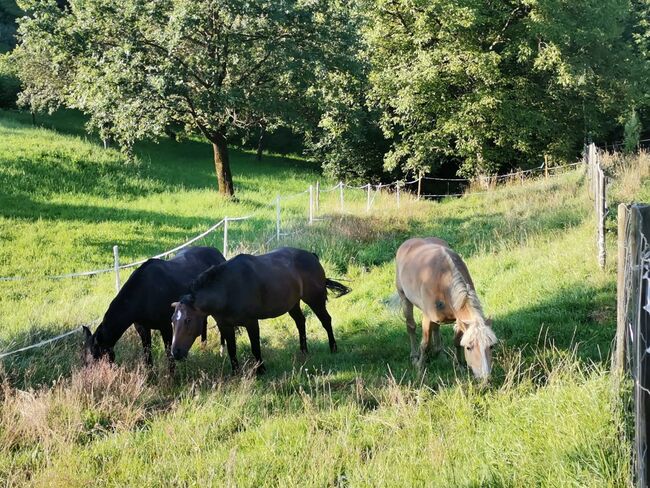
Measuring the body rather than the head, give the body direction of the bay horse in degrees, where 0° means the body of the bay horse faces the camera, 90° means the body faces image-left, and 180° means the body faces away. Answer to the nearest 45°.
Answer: approximately 45°

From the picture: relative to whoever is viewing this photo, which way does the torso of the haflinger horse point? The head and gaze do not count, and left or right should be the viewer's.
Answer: facing the viewer and to the right of the viewer

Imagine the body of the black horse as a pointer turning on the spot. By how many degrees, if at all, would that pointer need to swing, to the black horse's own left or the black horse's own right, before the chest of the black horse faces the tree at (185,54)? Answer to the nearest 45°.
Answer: approximately 135° to the black horse's own right

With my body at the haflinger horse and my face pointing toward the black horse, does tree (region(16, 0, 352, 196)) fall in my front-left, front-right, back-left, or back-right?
front-right

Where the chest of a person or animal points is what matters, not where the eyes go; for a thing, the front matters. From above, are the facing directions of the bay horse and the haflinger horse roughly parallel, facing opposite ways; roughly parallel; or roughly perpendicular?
roughly perpendicular

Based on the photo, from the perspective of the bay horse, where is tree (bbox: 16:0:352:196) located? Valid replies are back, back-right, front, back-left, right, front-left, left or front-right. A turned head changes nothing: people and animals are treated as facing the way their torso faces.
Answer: back-right

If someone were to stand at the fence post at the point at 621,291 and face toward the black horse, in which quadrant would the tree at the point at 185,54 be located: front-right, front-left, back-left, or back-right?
front-right

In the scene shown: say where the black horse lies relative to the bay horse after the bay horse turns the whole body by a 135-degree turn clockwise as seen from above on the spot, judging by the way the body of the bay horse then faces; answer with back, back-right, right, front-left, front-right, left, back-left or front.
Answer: left

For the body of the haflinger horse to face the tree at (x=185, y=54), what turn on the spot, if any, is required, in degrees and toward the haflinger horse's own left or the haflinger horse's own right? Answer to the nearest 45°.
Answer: approximately 180°

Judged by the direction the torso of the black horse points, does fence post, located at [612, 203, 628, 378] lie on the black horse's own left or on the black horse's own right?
on the black horse's own left

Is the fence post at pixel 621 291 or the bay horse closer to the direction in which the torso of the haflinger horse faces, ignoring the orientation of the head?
the fence post
